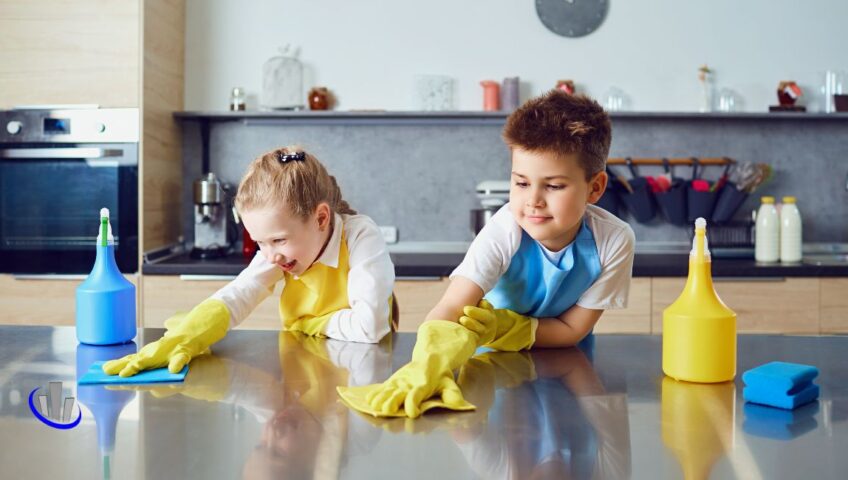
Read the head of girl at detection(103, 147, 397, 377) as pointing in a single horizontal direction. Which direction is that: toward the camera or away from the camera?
toward the camera

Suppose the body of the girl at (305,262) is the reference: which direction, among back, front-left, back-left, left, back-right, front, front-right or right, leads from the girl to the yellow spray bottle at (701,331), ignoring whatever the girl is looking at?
left

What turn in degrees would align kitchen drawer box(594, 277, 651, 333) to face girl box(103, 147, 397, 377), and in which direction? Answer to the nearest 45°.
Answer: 0° — it already faces them

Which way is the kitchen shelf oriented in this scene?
toward the camera

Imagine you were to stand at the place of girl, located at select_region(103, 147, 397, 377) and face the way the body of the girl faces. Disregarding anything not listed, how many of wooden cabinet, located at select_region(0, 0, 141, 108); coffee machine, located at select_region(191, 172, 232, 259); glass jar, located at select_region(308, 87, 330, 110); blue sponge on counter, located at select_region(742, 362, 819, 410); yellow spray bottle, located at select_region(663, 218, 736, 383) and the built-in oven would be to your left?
2

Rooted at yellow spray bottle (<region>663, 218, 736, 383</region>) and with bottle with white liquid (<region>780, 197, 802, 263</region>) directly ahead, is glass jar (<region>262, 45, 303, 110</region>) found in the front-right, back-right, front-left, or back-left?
front-left

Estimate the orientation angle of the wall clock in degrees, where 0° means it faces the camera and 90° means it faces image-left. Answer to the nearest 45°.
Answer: approximately 0°

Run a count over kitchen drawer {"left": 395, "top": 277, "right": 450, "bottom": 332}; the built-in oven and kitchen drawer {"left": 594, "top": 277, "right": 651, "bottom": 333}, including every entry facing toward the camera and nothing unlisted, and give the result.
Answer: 3

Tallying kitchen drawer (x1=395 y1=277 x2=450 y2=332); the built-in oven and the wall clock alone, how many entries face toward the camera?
3

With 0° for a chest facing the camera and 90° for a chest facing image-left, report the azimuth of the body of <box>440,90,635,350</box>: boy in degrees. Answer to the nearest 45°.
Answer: approximately 45°

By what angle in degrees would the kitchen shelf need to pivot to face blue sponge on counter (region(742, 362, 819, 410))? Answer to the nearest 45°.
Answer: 0° — it already faces it

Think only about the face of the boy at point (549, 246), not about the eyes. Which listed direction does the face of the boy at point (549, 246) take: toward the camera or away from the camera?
toward the camera

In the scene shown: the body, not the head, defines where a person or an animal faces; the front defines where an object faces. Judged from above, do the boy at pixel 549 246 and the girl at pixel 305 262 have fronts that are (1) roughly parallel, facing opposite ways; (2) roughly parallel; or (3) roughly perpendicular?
roughly parallel
